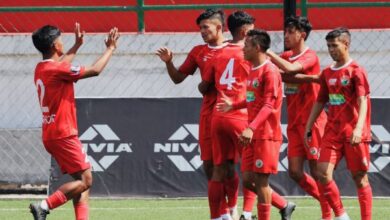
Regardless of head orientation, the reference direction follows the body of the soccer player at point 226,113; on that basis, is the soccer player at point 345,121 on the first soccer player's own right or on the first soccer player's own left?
on the first soccer player's own right

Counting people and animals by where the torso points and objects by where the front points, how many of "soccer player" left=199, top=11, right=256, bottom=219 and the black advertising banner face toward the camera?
1

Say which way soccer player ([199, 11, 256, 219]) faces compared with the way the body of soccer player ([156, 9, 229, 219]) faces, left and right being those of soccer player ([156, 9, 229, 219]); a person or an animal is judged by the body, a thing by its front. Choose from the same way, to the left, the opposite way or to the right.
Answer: the opposite way

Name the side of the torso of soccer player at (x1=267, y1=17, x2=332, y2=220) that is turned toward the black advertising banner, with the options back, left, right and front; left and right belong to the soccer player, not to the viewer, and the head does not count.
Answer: right

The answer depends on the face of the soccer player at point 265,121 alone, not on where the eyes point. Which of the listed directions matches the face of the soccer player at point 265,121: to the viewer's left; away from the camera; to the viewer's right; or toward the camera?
to the viewer's left

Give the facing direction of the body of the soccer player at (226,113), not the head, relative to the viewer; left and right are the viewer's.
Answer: facing away from the viewer and to the right of the viewer

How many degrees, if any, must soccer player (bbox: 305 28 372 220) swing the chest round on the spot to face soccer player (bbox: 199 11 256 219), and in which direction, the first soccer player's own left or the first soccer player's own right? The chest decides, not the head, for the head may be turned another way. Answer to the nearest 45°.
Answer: approximately 45° to the first soccer player's own right

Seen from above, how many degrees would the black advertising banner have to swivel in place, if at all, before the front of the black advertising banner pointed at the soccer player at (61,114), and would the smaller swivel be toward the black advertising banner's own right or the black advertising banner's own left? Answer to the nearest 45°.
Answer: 0° — it already faces them

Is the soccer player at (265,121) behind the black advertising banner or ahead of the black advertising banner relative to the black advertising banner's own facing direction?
ahead

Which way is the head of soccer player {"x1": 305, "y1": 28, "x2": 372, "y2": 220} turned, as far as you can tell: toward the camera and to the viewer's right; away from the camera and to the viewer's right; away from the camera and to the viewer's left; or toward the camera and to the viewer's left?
toward the camera and to the viewer's left
